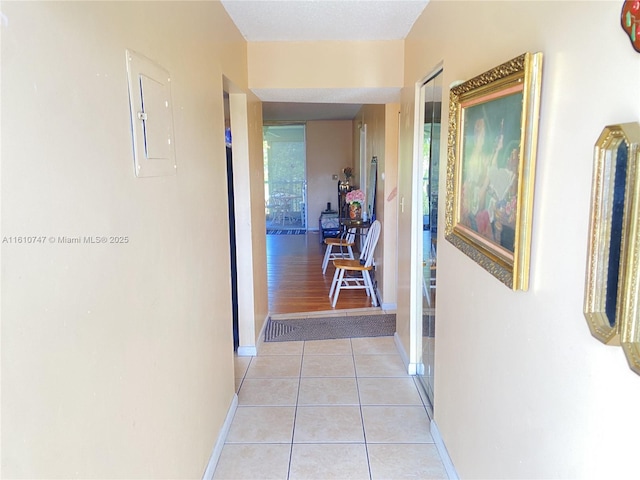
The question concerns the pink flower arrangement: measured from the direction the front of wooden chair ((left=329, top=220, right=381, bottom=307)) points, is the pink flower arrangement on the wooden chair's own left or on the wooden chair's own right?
on the wooden chair's own right

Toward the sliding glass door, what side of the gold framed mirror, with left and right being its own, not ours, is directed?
right

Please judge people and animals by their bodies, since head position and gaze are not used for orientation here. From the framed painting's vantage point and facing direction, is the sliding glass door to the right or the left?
on its right

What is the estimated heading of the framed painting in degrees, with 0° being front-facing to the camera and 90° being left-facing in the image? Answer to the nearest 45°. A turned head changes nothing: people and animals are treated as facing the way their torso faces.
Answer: approximately 45°

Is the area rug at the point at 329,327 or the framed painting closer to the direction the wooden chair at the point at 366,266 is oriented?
the area rug

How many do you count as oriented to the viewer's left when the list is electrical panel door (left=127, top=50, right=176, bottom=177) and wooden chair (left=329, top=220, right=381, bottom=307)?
1

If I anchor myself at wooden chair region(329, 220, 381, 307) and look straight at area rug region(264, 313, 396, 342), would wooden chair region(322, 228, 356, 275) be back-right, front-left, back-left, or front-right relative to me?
back-right

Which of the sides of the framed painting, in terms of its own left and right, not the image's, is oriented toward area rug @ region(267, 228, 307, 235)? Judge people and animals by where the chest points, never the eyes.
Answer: right

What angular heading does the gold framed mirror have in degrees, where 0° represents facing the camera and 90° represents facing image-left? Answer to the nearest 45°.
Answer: approximately 45°

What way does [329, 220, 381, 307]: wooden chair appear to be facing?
to the viewer's left

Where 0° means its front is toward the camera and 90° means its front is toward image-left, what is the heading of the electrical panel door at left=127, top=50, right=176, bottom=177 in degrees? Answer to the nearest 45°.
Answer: approximately 315°

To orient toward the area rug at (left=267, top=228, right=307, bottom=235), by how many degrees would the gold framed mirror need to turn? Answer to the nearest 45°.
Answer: approximately 90° to its right

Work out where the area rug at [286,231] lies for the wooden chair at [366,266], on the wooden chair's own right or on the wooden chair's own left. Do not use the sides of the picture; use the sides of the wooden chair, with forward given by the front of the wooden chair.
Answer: on the wooden chair's own right

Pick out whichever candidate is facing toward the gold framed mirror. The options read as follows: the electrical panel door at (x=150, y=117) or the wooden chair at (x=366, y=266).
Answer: the electrical panel door
